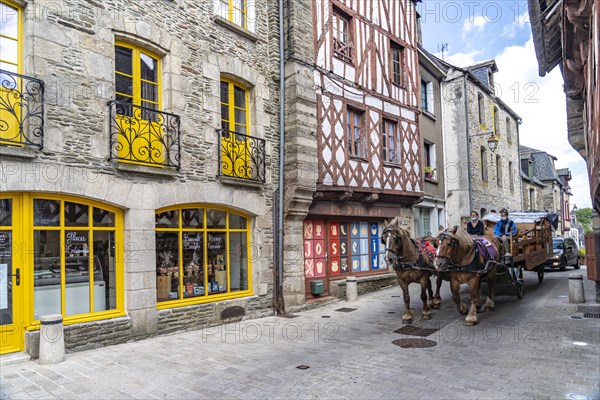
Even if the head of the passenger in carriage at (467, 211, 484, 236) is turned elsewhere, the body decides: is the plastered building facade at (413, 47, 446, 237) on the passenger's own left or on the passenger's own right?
on the passenger's own right

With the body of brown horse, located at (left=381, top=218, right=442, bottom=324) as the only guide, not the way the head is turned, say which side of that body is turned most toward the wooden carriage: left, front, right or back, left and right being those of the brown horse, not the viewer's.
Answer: back

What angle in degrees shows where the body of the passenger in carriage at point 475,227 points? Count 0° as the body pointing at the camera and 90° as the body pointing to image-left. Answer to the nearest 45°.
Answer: approximately 45°

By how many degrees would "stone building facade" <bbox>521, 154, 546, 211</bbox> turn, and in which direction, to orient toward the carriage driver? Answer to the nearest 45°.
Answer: approximately 45° to its right

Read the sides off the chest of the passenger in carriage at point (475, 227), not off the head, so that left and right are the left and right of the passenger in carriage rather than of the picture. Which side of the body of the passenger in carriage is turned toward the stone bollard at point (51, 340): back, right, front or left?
front

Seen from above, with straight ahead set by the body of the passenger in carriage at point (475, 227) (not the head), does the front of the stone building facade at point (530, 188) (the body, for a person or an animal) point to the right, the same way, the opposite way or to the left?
to the left

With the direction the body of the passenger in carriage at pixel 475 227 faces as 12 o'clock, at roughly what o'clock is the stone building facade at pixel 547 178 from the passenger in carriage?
The stone building facade is roughly at 5 o'clock from the passenger in carriage.

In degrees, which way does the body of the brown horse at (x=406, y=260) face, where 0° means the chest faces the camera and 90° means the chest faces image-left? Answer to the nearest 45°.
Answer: approximately 45°

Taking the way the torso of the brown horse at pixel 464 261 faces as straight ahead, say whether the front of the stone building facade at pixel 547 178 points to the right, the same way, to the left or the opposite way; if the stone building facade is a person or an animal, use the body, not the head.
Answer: to the left

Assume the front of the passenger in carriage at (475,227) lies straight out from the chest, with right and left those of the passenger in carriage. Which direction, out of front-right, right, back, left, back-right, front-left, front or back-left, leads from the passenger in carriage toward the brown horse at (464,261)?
front-left

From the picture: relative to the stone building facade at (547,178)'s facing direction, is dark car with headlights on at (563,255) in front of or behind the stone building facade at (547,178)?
in front

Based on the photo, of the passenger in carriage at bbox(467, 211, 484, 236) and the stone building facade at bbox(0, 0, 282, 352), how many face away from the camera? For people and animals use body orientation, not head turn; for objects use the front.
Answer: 0
